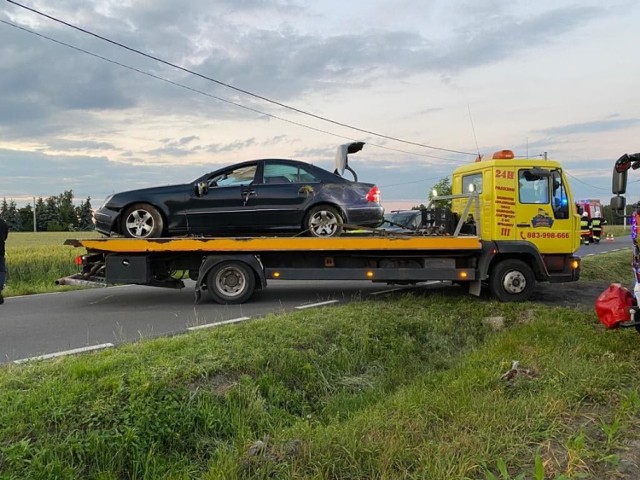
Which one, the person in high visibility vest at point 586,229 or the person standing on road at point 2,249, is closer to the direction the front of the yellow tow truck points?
the person in high visibility vest

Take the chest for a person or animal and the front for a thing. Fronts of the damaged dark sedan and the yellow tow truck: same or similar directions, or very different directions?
very different directions

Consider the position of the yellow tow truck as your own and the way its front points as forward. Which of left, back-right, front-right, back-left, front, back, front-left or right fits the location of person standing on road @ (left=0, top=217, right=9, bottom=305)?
back

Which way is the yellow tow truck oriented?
to the viewer's right

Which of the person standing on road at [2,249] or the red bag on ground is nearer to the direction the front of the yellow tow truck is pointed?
the red bag on ground

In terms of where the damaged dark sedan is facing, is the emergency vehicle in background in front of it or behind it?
behind

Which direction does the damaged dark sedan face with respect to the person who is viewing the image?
facing to the left of the viewer

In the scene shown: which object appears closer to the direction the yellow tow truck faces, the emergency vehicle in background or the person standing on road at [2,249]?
the emergency vehicle in background

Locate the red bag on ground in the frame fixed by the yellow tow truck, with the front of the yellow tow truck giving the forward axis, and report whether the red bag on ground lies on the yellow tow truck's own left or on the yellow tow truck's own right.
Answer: on the yellow tow truck's own right

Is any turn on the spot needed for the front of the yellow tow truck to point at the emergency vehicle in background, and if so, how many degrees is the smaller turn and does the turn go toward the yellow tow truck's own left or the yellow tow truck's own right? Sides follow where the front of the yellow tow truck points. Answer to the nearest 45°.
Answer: approximately 45° to the yellow tow truck's own left

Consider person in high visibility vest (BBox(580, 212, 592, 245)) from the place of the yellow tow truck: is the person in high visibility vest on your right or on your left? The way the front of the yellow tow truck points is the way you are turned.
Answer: on your left
